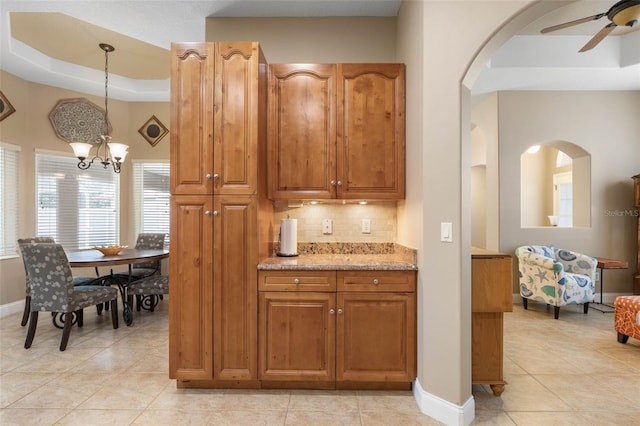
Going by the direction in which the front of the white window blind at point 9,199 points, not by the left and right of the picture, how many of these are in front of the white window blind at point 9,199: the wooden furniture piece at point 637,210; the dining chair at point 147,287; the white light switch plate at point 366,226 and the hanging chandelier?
4

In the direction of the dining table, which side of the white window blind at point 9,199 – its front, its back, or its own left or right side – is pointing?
front

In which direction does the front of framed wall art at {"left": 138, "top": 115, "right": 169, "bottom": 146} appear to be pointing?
toward the camera

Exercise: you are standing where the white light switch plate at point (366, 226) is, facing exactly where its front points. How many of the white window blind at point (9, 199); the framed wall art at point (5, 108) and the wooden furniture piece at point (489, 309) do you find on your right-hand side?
2

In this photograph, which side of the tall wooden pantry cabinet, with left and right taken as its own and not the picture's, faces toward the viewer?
front

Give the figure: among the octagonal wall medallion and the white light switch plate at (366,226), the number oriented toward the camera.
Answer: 2

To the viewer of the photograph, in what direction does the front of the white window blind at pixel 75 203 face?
facing the viewer and to the right of the viewer

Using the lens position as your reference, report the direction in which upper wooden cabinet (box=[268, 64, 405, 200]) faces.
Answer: facing the viewer

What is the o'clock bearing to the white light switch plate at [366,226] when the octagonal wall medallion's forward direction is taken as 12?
The white light switch plate is roughly at 11 o'clock from the octagonal wall medallion.

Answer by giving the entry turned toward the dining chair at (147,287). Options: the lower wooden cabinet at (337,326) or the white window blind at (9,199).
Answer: the white window blind

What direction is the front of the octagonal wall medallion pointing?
toward the camera

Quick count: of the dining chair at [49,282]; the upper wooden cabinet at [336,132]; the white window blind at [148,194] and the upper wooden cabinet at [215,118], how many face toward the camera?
3

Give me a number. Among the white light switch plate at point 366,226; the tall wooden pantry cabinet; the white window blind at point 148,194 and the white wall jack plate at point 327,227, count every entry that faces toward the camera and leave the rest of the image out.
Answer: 4

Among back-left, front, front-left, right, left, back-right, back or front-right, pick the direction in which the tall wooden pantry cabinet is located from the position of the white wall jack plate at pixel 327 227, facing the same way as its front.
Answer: front-right
